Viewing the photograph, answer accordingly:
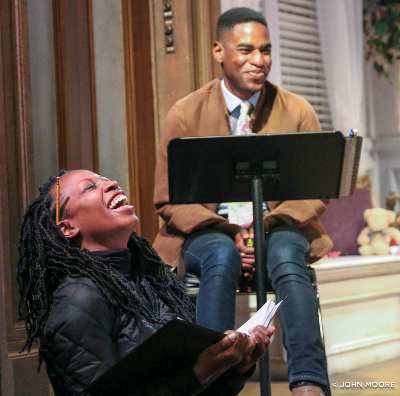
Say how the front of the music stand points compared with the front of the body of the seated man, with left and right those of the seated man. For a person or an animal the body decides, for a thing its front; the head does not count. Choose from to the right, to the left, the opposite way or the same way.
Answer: the opposite way

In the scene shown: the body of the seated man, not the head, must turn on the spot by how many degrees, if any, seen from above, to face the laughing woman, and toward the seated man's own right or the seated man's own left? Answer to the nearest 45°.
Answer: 0° — they already face them

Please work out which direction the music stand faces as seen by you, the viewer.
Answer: facing away from the viewer

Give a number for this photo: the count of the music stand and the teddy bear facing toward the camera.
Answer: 1

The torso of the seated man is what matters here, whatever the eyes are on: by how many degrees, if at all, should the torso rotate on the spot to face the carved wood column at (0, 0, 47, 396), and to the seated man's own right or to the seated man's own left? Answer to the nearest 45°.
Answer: approximately 90° to the seated man's own right

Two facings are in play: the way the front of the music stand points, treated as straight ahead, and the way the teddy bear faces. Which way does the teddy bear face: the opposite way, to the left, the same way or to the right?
the opposite way
